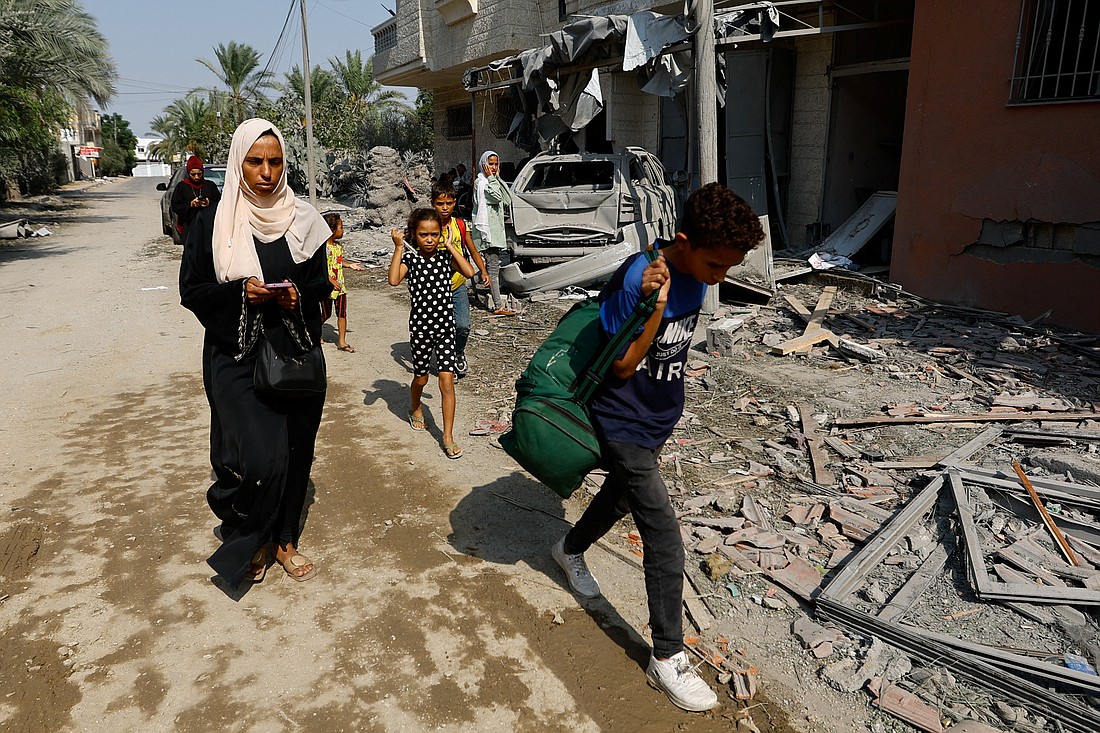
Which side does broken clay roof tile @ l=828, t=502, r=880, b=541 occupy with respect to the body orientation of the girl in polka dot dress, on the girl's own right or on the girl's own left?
on the girl's own left

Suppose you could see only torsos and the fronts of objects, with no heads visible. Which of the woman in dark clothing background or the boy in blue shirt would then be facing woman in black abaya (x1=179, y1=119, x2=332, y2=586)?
the woman in dark clothing background

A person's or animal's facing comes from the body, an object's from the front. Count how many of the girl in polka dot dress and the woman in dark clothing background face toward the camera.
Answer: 2

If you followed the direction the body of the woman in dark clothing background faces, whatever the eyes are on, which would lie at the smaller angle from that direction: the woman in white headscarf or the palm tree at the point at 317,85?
the woman in white headscarf

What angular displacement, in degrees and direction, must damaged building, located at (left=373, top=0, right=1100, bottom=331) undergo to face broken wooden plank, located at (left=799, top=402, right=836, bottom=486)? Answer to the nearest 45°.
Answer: approximately 45° to its left

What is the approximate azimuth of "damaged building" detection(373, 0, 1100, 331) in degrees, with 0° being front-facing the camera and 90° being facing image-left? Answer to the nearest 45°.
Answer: approximately 45°

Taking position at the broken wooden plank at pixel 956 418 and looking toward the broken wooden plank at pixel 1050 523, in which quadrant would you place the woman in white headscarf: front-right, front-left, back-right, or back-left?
back-right

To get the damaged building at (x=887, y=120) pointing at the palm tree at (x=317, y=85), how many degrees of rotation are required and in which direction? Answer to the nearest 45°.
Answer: approximately 90° to its right

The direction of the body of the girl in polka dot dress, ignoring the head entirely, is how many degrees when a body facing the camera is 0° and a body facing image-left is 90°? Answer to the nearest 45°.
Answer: approximately 0°
